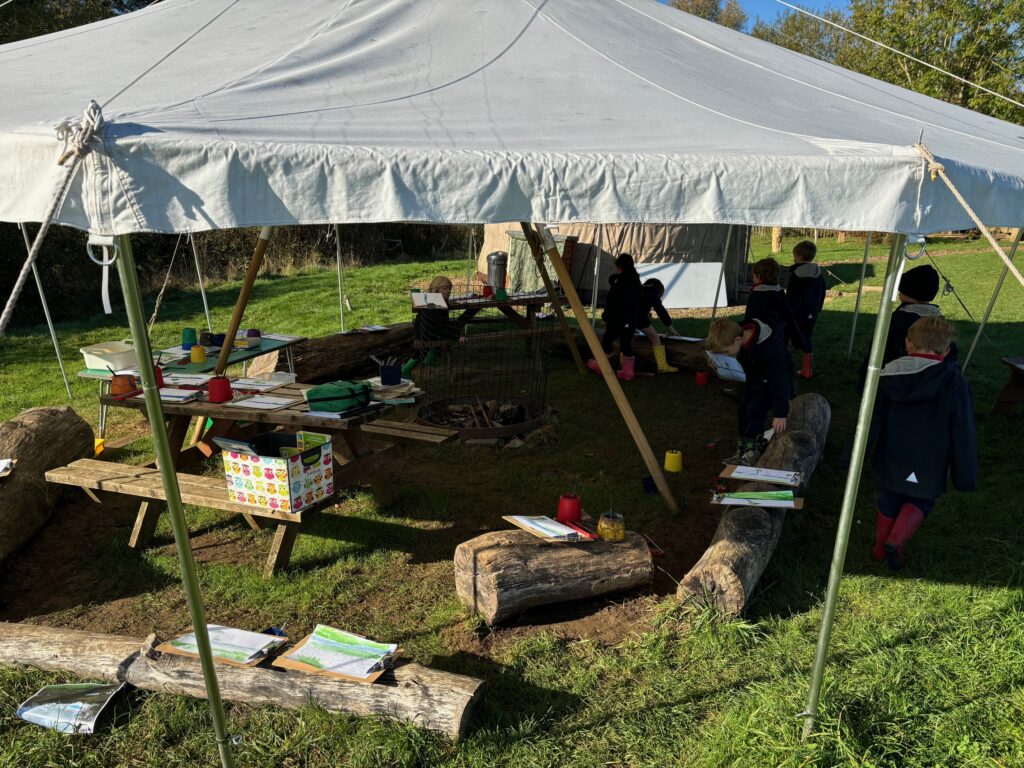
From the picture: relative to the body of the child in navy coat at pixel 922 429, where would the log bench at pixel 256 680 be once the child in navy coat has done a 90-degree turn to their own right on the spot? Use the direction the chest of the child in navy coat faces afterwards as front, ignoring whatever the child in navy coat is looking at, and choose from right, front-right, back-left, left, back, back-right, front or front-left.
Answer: back-right

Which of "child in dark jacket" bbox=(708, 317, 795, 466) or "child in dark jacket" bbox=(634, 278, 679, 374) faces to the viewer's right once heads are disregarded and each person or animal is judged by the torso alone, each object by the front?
"child in dark jacket" bbox=(634, 278, 679, 374)

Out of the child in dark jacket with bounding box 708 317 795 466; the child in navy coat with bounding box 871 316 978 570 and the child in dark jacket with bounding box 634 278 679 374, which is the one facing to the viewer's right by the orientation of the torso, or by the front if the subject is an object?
the child in dark jacket with bounding box 634 278 679 374

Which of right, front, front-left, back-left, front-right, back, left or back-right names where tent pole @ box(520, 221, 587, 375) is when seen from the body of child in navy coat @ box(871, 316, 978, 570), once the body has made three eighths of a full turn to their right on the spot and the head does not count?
back

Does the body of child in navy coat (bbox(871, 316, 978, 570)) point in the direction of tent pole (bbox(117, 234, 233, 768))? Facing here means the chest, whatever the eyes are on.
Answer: no

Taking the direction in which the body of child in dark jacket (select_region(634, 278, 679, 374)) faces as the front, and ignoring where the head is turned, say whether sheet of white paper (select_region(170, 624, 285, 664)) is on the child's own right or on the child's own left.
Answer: on the child's own right

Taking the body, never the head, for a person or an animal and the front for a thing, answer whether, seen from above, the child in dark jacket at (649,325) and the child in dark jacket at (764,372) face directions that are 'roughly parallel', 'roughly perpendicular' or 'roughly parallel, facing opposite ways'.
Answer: roughly parallel, facing opposite ways

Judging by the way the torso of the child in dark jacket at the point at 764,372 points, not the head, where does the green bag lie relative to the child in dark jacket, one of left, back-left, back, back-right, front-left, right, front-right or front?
front-left

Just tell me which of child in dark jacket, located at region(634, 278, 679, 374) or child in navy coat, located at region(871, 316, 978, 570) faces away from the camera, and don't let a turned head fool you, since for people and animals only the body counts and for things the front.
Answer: the child in navy coat

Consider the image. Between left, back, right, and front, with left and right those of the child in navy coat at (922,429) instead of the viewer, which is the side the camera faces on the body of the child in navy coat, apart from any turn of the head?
back

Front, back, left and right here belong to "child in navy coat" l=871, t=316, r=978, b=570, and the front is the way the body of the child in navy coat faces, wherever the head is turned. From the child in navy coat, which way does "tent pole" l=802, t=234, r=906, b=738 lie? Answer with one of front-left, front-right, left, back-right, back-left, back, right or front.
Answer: back

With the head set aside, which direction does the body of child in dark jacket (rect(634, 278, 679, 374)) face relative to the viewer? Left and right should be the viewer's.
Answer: facing to the right of the viewer

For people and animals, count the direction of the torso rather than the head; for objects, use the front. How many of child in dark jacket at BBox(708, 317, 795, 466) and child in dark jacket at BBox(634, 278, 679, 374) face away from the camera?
0

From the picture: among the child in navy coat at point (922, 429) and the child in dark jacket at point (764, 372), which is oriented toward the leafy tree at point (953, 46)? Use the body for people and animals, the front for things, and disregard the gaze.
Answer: the child in navy coat

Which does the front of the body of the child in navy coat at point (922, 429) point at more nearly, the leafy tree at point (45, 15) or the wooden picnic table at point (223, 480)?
the leafy tree

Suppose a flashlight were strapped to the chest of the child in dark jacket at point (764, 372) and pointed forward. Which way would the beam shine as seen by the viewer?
to the viewer's left
